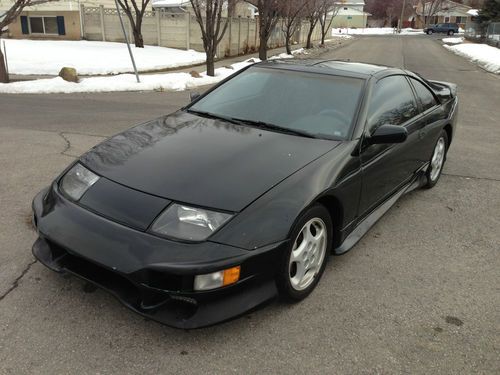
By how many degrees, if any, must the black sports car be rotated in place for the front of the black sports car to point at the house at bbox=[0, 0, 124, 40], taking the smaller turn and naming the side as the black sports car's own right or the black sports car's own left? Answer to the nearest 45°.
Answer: approximately 90° to the black sports car's own right

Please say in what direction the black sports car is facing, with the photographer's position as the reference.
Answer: facing the viewer and to the left of the viewer

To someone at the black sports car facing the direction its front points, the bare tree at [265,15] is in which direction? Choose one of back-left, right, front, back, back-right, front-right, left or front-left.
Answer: back-right

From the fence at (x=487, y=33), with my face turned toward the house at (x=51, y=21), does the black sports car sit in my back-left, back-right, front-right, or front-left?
front-left

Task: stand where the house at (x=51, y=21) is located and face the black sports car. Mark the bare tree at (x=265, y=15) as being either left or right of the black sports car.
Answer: left

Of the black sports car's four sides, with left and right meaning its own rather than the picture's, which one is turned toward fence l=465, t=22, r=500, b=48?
back

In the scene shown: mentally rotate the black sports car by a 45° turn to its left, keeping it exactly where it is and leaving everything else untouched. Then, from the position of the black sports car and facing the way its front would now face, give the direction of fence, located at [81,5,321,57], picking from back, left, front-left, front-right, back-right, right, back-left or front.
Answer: back
